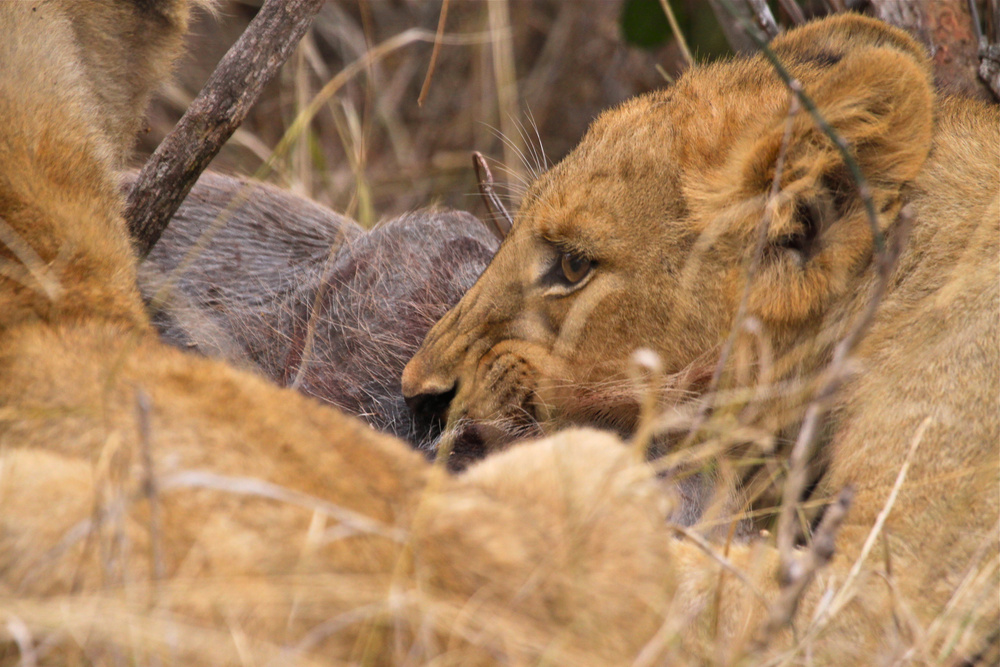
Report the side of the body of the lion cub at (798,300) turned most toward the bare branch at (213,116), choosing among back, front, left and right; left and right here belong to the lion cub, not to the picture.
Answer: front

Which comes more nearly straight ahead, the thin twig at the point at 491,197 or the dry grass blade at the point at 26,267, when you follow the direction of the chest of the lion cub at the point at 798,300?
the dry grass blade

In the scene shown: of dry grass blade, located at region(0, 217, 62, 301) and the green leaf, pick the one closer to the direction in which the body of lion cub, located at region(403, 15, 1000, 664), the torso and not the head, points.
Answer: the dry grass blade

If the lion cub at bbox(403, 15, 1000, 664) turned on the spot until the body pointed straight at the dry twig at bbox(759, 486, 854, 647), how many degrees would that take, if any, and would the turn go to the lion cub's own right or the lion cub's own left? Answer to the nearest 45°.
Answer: approximately 90° to the lion cub's own left

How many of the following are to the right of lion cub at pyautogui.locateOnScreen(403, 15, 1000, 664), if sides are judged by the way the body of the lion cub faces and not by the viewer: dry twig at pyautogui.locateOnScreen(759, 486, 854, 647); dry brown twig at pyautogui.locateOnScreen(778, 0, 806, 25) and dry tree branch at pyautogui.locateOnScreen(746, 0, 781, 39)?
2

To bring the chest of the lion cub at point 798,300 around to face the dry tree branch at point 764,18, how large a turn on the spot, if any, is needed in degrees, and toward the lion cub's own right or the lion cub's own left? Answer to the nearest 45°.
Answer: approximately 90° to the lion cub's own right

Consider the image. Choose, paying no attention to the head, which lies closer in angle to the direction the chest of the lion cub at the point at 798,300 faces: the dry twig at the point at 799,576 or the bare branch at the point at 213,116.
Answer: the bare branch

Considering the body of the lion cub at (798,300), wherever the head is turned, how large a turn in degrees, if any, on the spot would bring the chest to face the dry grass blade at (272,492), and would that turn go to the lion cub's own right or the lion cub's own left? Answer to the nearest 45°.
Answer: approximately 45° to the lion cub's own left

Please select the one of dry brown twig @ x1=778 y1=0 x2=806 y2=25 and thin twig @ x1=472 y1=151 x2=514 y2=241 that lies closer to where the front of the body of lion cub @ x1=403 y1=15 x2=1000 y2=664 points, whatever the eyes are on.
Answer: the thin twig

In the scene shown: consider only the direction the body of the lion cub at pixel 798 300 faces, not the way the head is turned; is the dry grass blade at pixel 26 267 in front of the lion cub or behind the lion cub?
in front

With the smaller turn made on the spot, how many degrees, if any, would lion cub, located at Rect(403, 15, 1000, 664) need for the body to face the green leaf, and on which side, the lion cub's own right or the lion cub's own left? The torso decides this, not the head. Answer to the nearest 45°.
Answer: approximately 90° to the lion cub's own right

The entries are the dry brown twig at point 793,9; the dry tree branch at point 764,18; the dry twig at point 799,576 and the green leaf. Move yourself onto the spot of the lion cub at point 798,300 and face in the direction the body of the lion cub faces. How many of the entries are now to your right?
3

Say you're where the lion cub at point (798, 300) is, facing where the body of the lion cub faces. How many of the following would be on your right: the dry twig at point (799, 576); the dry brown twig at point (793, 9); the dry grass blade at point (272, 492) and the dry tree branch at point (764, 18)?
2

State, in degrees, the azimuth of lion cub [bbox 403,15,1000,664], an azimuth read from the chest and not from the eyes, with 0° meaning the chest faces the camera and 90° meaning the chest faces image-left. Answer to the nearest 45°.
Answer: approximately 90°

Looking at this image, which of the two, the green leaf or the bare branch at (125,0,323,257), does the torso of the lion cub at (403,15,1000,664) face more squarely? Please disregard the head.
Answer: the bare branch
